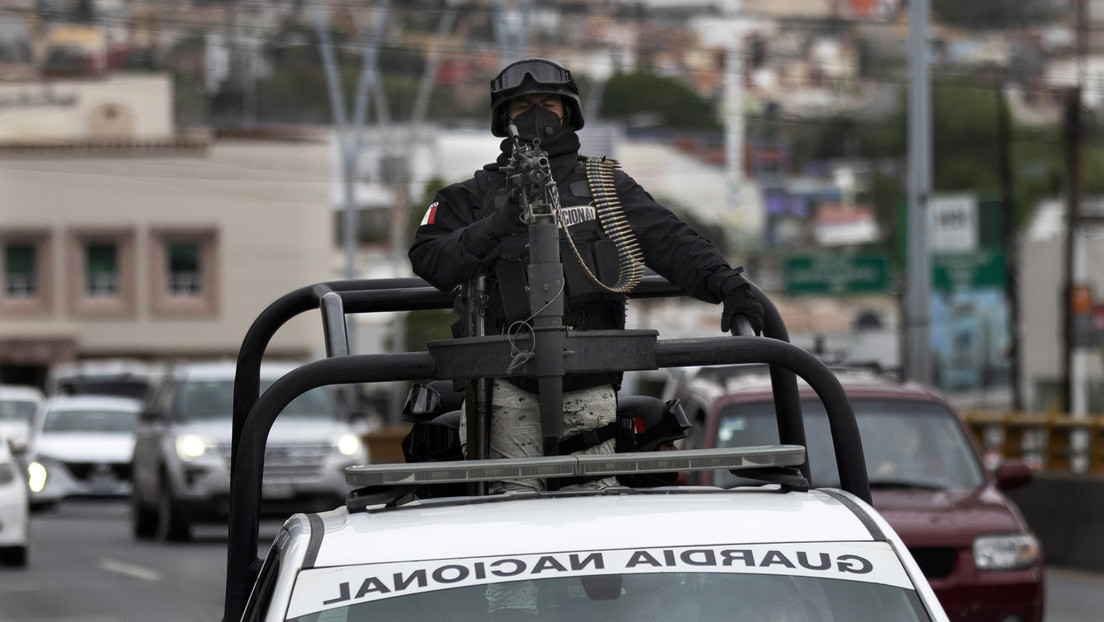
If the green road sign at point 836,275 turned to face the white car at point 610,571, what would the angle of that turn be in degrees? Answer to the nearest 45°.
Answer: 0° — it already faces it

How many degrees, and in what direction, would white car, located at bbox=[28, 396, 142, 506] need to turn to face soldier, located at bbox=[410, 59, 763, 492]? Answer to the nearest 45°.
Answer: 0° — it already faces them

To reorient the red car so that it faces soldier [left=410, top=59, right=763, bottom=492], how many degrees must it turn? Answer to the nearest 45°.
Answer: approximately 45° to its right

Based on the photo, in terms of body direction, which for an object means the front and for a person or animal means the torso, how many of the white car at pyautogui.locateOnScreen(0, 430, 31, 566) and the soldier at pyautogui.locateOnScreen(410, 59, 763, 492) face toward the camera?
2

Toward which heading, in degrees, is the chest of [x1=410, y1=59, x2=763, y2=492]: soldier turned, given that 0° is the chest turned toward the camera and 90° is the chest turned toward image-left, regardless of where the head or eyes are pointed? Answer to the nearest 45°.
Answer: approximately 0°

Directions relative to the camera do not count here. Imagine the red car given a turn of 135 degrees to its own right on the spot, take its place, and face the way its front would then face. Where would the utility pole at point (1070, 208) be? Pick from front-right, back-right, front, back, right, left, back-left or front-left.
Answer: right

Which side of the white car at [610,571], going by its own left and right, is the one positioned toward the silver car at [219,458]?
back

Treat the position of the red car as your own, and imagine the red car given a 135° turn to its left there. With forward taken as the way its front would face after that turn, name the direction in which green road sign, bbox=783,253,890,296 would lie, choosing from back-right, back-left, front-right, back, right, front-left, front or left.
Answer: front

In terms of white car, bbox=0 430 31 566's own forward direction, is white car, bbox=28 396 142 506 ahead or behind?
behind

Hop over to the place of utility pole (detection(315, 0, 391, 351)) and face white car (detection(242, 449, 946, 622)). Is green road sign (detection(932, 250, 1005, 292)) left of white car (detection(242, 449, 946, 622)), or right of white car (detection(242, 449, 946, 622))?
left
